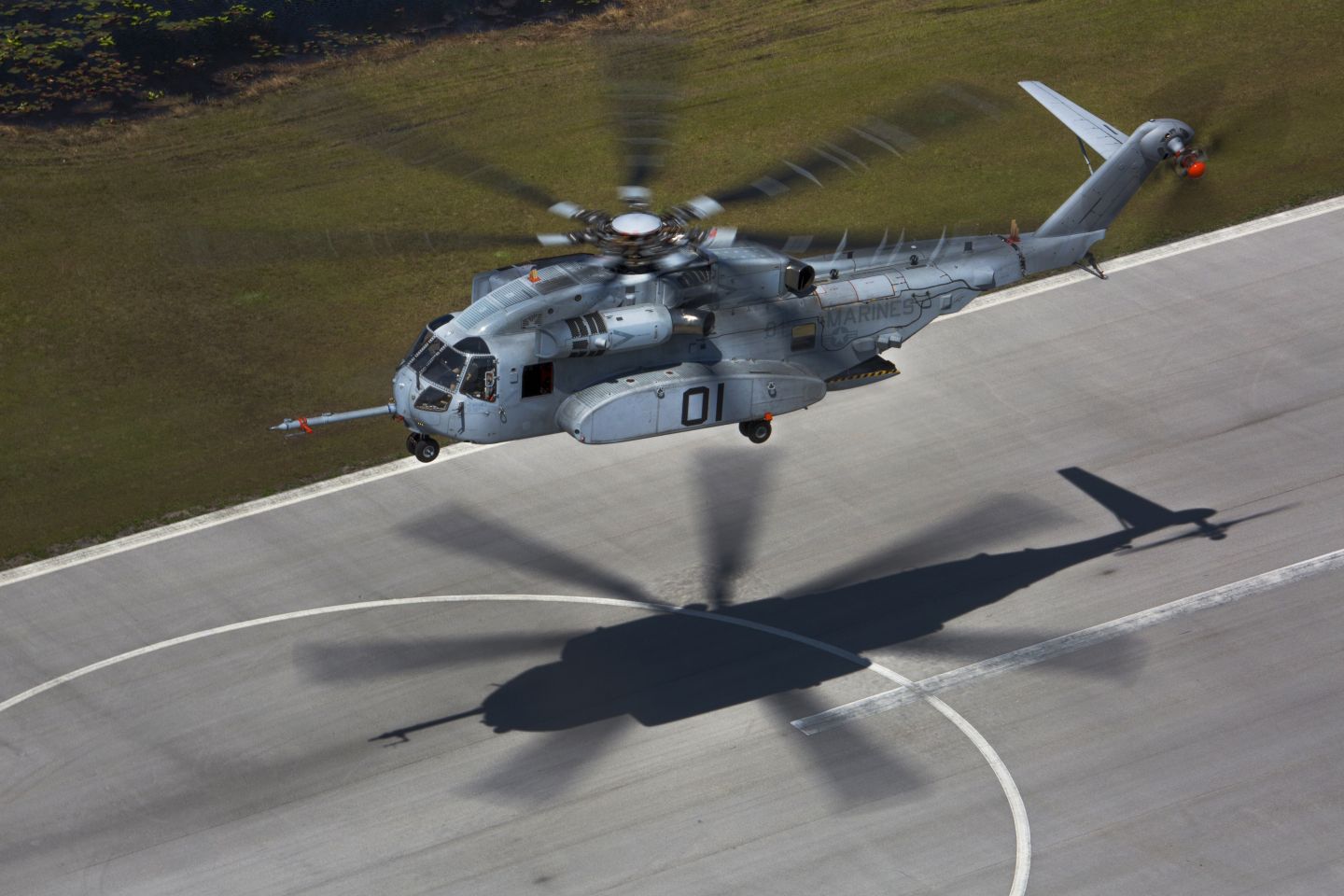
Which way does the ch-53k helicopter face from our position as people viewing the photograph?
facing the viewer and to the left of the viewer
